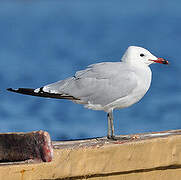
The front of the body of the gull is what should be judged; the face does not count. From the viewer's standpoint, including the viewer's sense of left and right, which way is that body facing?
facing to the right of the viewer
